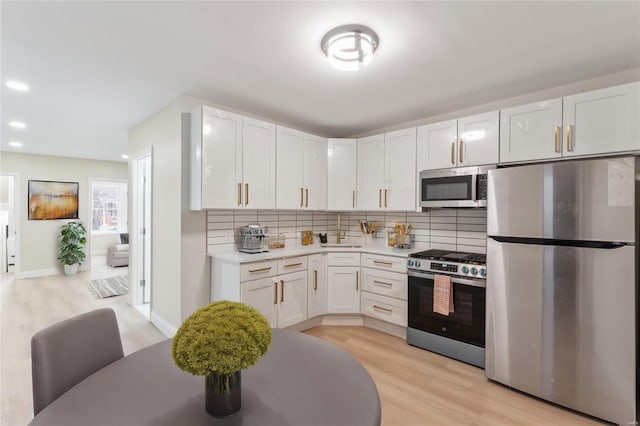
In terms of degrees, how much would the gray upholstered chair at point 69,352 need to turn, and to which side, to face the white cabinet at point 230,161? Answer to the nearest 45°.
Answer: approximately 90° to its left

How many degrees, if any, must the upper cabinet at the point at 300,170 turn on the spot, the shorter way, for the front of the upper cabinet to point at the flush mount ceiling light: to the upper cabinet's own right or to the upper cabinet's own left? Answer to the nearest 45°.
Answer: approximately 45° to the upper cabinet's own right

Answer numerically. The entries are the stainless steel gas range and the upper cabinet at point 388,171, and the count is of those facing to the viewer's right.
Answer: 0

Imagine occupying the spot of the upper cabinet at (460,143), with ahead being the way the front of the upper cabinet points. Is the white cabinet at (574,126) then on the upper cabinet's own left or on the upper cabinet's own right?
on the upper cabinet's own left

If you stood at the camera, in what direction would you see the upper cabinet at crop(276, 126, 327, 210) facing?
facing the viewer and to the right of the viewer

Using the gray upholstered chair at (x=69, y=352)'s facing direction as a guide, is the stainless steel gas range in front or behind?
in front

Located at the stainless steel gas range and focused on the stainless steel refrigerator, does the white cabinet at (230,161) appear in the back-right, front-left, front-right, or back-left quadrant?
back-right

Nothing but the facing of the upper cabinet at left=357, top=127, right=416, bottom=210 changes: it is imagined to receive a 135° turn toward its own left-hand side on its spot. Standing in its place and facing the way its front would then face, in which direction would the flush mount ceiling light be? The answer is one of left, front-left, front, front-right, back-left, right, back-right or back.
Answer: right
